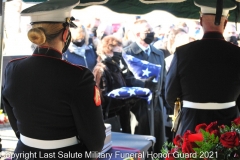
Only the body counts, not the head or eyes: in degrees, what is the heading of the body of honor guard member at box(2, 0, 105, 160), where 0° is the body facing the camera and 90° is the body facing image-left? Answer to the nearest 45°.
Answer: approximately 225°

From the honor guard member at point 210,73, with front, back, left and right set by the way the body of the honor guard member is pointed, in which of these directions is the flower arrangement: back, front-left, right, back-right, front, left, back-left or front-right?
back

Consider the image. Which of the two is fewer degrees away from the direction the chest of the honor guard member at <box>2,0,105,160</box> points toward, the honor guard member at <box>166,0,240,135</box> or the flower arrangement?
the honor guard member

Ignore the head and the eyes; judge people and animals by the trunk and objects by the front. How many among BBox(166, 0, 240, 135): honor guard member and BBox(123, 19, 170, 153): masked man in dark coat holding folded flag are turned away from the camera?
1

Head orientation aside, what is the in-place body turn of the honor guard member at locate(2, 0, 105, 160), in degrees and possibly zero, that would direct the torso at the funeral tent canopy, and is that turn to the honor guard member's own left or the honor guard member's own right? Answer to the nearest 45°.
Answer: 0° — they already face it

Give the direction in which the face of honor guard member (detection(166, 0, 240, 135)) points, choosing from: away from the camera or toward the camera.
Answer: away from the camera

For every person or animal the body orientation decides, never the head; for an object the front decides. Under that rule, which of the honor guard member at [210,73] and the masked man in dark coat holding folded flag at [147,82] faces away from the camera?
the honor guard member at [210,73]

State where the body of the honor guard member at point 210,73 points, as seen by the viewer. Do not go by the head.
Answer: away from the camera

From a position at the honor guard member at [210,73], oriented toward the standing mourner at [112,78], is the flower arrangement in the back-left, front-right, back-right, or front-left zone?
back-left
